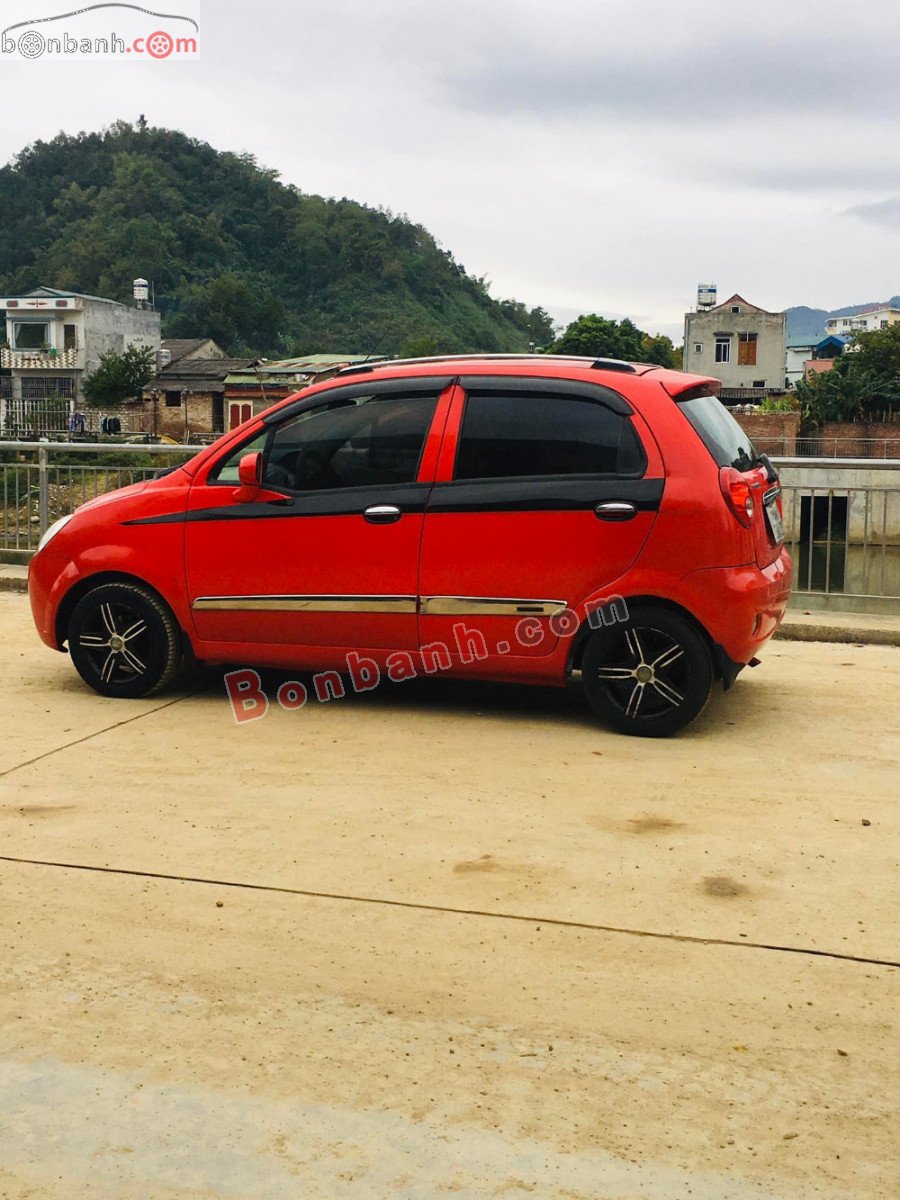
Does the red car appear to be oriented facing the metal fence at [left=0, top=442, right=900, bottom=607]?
no

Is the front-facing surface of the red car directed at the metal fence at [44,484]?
no

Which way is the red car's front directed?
to the viewer's left
